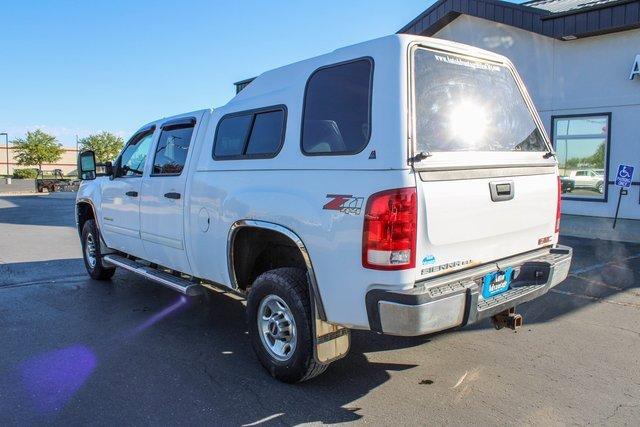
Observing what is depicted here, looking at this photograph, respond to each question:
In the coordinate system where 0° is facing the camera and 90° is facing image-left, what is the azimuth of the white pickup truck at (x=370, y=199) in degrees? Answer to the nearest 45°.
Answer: approximately 135°

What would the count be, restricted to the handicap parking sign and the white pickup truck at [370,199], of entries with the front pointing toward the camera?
1

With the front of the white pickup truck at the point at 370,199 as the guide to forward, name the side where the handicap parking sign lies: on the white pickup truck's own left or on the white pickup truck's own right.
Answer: on the white pickup truck's own right

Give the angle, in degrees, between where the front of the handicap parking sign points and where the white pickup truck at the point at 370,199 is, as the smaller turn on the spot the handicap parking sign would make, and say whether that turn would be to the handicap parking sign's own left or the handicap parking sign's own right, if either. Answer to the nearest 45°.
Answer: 0° — it already faces it

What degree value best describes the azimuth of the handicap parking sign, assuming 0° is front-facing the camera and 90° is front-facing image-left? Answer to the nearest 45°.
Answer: approximately 0°
